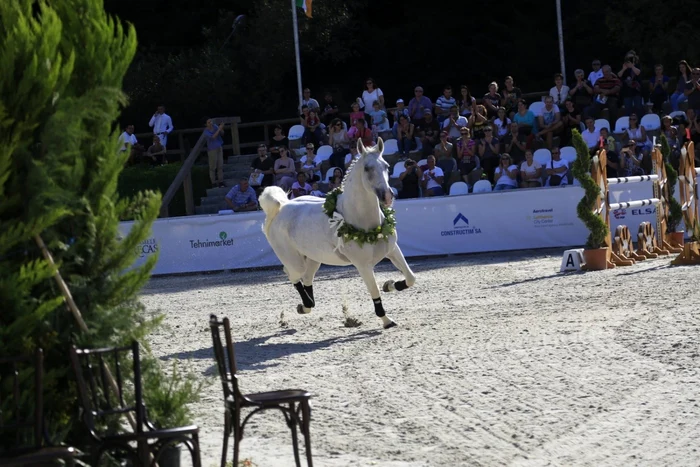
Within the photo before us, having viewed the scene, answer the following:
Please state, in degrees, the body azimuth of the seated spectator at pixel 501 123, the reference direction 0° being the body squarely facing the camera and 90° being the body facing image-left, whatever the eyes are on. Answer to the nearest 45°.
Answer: approximately 0°

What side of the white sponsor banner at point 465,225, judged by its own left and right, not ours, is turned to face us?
front

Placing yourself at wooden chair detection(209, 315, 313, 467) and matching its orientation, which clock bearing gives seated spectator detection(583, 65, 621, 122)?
The seated spectator is roughly at 10 o'clock from the wooden chair.

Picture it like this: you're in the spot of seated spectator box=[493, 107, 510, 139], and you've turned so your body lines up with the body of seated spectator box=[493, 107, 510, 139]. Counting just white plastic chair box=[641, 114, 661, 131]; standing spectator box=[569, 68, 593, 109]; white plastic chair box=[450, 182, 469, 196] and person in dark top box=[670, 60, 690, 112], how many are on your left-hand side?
3

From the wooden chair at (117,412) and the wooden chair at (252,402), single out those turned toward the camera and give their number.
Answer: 0

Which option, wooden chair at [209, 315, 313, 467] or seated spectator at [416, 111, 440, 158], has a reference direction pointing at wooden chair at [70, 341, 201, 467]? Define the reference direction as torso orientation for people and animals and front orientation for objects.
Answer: the seated spectator

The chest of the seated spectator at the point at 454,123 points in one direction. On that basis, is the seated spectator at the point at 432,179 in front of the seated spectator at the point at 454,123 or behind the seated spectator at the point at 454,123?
in front

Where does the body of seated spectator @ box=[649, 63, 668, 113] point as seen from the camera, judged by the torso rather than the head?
toward the camera

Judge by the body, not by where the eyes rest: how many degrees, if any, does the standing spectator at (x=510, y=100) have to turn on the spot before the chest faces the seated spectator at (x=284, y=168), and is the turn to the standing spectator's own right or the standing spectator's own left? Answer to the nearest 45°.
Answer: approximately 90° to the standing spectator's own right

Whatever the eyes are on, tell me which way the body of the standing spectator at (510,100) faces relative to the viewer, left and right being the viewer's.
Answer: facing the viewer

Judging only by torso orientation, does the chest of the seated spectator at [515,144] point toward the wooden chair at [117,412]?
yes

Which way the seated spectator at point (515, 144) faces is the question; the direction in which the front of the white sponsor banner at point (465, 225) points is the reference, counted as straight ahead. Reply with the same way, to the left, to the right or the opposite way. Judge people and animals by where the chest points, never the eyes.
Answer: the same way

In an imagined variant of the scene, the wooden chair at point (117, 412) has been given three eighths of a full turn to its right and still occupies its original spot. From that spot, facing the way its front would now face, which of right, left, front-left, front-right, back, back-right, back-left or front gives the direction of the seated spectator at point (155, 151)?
back

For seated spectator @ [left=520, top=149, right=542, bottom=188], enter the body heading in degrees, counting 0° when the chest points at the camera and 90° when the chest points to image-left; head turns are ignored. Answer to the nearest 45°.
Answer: approximately 0°

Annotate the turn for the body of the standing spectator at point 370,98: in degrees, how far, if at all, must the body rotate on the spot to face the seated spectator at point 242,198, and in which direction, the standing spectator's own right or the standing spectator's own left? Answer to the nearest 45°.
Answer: approximately 45° to the standing spectator's own right

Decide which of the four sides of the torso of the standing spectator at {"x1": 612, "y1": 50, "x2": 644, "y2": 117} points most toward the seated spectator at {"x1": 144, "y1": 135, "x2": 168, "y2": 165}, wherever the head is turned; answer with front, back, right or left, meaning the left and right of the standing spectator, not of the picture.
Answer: right

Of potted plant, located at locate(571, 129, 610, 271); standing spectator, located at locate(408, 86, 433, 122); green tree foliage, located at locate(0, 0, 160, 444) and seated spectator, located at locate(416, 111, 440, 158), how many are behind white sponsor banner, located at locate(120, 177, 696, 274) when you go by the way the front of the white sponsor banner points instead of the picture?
2
